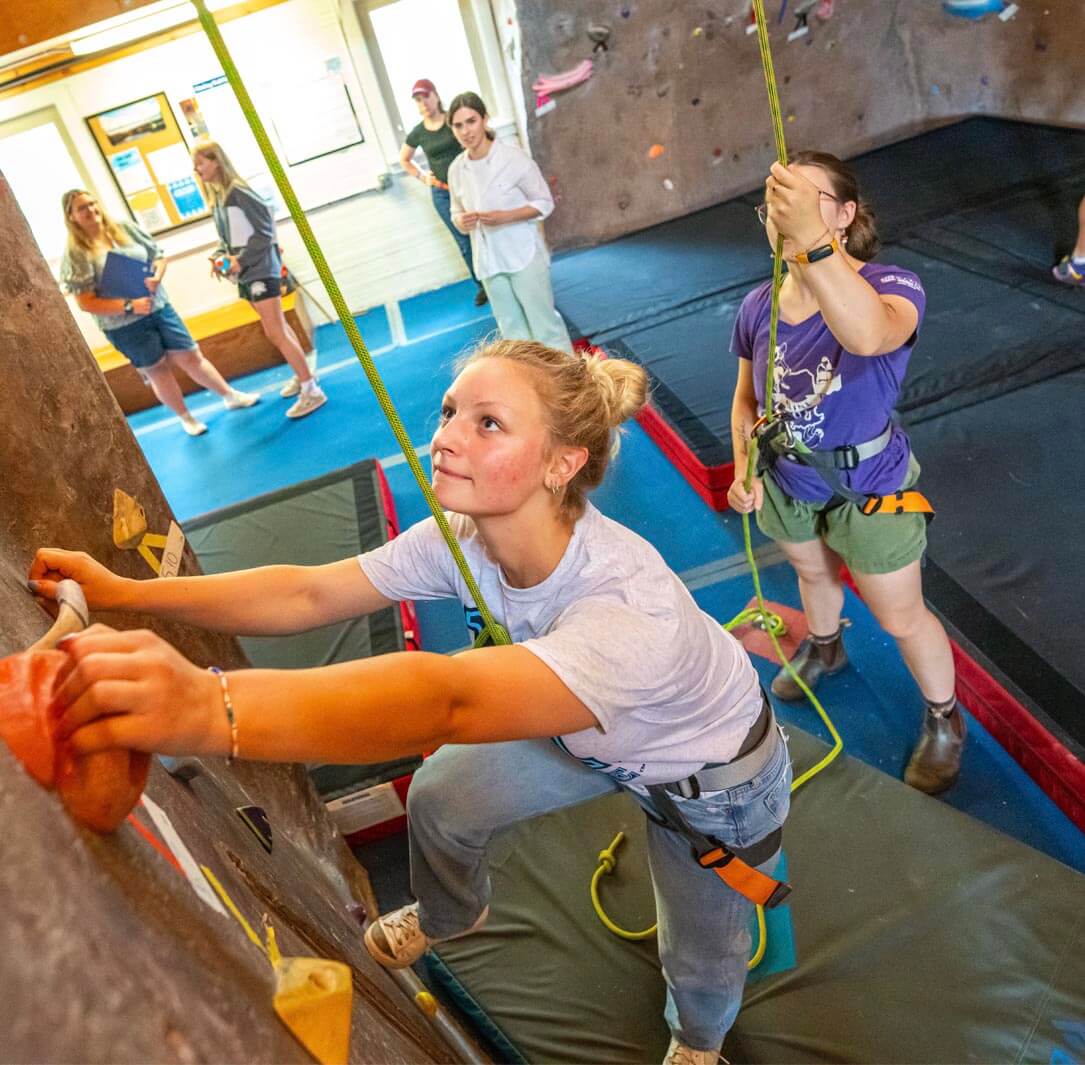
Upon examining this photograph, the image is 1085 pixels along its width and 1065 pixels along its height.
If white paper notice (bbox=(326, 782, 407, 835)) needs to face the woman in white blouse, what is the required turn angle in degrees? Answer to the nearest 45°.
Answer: approximately 135° to its left

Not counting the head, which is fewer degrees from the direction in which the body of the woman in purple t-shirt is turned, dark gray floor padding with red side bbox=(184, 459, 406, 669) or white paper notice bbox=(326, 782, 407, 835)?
the white paper notice

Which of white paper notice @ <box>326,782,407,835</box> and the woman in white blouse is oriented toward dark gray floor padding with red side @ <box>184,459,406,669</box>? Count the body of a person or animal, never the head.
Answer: the woman in white blouse

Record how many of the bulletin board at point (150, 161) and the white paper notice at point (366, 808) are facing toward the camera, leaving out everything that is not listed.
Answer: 2

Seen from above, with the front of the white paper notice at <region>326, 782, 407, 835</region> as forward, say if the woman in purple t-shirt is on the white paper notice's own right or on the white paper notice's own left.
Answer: on the white paper notice's own left

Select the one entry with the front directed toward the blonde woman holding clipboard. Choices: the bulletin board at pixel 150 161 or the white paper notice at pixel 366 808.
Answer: the bulletin board
